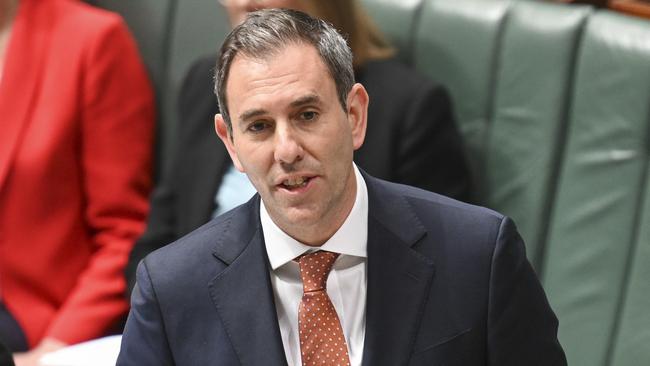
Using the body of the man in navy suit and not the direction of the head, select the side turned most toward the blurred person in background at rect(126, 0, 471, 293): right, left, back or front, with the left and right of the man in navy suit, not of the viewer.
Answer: back

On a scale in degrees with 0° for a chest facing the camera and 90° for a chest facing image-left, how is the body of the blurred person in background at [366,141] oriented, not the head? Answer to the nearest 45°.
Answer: approximately 45°

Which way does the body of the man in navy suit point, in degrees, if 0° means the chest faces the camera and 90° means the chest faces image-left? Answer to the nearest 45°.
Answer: approximately 0°
